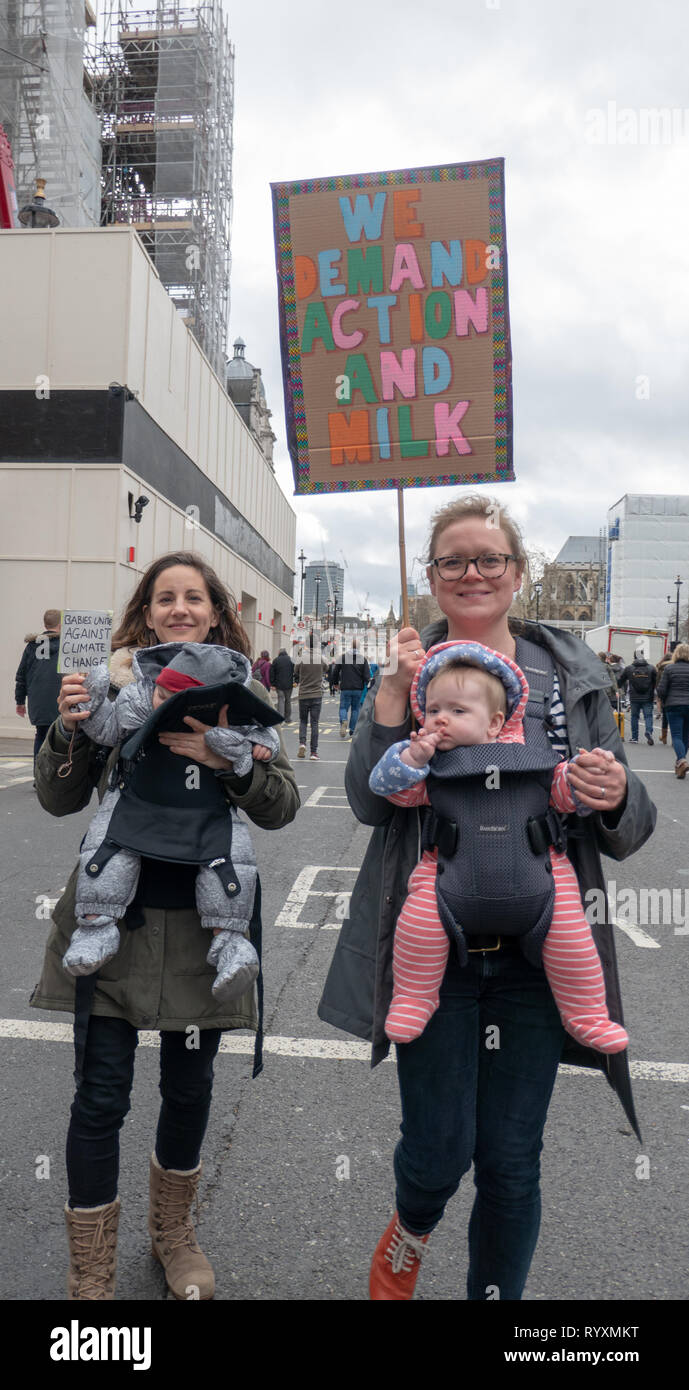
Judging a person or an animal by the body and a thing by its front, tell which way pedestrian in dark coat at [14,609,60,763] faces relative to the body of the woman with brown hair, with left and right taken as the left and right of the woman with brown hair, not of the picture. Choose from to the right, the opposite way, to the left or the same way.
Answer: the opposite way

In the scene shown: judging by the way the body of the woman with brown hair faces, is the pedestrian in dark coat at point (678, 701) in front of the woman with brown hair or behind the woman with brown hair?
behind

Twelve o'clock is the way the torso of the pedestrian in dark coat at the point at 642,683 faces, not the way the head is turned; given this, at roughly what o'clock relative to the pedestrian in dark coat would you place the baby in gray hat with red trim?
The baby in gray hat with red trim is roughly at 6 o'clock from the pedestrian in dark coat.

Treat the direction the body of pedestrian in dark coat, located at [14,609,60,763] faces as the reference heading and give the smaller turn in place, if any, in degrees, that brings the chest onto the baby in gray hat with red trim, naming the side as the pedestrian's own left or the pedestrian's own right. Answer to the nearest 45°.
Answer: approximately 180°

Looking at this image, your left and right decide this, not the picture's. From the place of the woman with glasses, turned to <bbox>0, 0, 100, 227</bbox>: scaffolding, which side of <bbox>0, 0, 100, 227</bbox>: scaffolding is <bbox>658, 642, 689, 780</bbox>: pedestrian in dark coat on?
right

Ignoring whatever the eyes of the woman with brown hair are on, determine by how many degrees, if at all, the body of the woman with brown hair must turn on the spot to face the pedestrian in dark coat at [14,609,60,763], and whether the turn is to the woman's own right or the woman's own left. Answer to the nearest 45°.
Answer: approximately 180°
